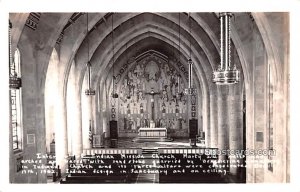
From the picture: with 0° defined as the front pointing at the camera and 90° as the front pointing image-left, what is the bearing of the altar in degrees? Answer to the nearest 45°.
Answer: approximately 0°
